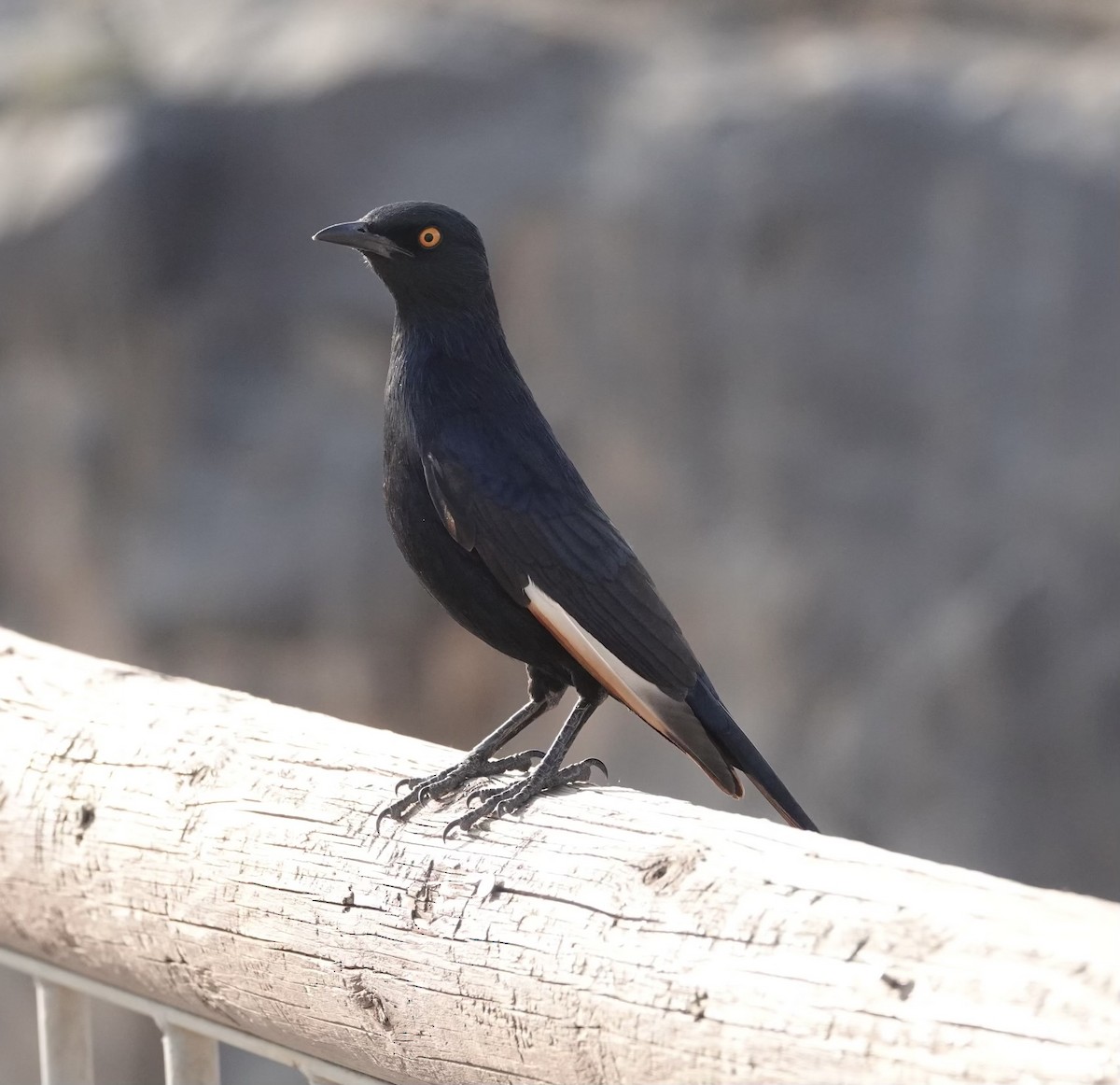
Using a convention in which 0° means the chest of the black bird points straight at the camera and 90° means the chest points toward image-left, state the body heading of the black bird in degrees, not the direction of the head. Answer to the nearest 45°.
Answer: approximately 90°
